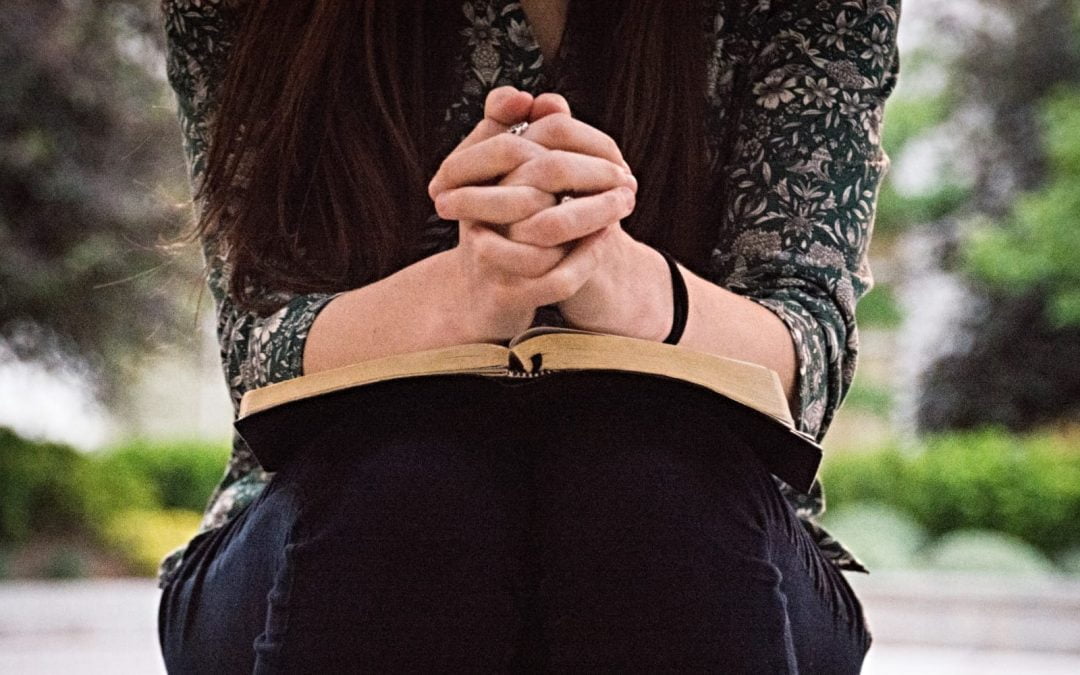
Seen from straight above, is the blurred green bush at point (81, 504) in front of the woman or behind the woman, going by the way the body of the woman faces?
behind

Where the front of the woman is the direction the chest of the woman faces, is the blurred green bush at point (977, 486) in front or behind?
behind

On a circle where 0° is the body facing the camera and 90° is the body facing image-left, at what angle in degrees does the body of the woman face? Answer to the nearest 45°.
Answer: approximately 0°
